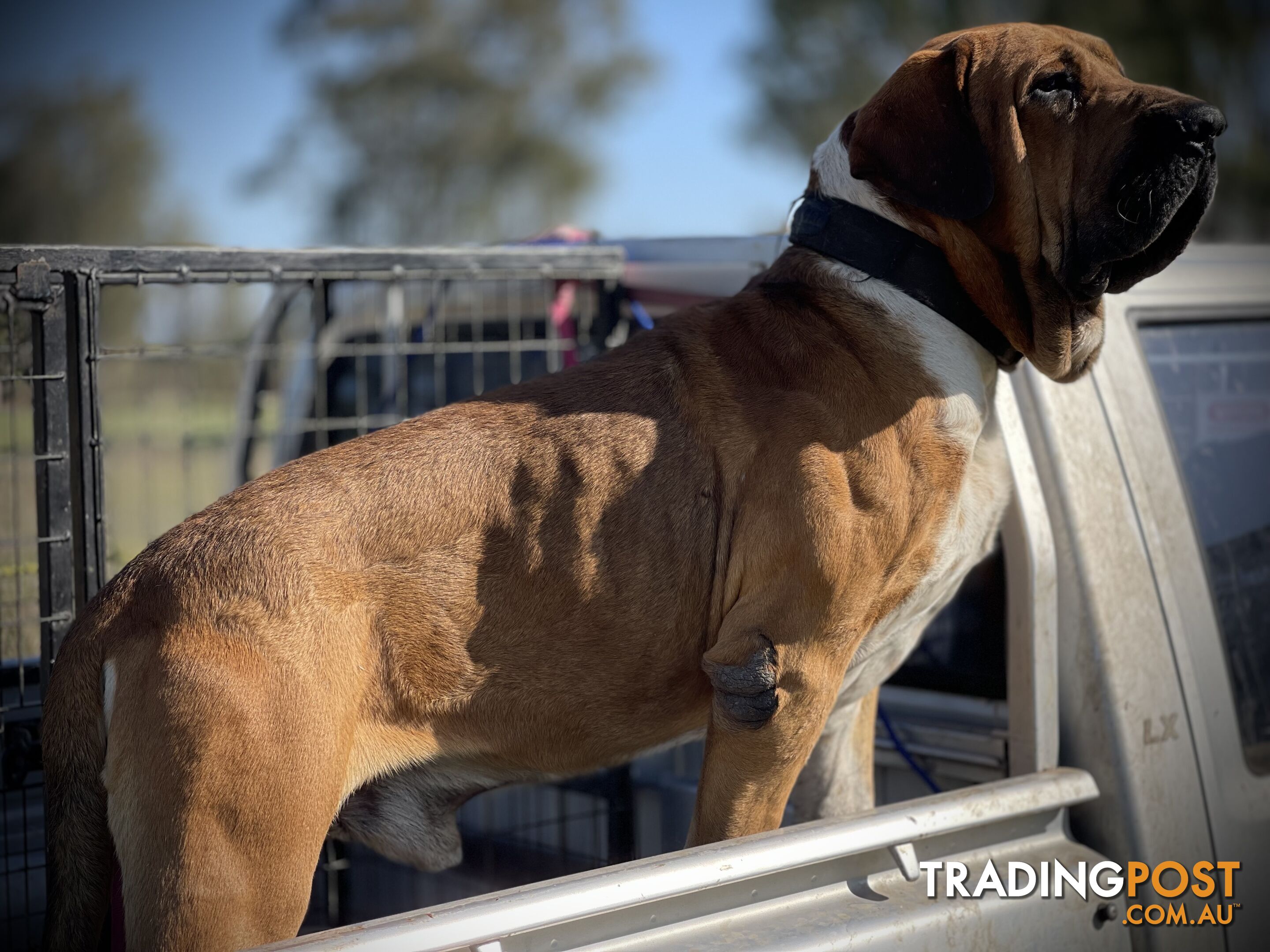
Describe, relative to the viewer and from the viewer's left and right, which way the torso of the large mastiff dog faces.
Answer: facing to the right of the viewer
